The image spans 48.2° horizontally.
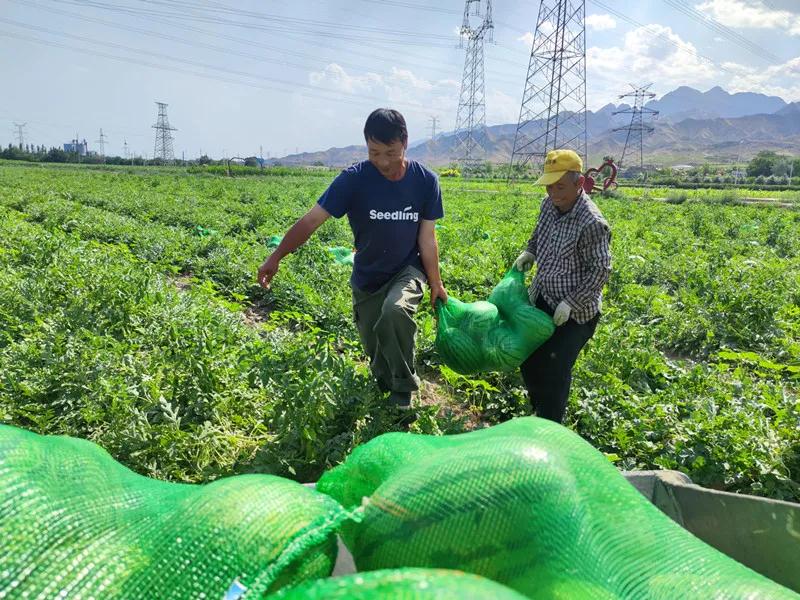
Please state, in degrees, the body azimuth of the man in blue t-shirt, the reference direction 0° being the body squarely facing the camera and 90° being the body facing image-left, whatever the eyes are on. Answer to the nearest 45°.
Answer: approximately 0°

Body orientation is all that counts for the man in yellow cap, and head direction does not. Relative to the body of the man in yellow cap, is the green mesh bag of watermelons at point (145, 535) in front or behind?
in front

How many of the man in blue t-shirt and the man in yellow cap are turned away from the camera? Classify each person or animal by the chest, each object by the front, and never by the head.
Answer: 0

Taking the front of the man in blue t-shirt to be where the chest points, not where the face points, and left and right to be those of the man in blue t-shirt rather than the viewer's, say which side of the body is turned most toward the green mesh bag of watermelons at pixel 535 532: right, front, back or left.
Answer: front
